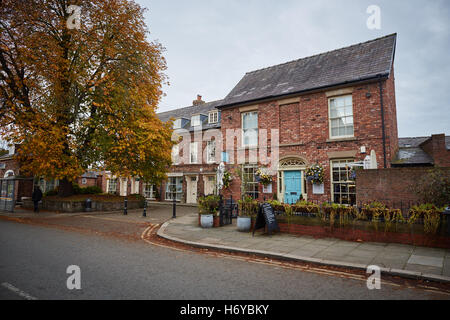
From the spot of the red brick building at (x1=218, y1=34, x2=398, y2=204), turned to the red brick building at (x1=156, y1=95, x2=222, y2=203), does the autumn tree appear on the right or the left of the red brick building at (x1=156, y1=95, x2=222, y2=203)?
left

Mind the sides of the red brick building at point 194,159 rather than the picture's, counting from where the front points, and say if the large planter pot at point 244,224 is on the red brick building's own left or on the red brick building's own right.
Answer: on the red brick building's own left

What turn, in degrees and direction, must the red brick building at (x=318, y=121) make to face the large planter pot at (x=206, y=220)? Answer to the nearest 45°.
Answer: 0° — it already faces it

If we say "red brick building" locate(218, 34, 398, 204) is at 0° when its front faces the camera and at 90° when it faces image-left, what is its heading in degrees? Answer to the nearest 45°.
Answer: approximately 45°

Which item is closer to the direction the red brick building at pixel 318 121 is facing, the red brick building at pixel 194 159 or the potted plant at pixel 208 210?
the potted plant

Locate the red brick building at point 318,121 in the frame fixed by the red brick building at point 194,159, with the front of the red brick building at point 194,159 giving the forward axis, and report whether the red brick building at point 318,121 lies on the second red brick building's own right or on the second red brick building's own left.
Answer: on the second red brick building's own left

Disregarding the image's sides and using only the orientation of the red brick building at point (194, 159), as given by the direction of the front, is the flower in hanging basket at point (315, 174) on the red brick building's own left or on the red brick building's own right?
on the red brick building's own left
